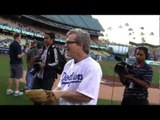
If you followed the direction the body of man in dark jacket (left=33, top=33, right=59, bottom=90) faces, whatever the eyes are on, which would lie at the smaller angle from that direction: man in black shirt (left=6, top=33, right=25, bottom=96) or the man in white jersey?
the man in white jersey

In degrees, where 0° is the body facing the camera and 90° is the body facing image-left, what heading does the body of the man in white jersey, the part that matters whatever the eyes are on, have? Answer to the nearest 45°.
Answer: approximately 45°

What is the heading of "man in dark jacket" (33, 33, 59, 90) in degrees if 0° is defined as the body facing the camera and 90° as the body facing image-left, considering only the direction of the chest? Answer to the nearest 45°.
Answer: approximately 45°

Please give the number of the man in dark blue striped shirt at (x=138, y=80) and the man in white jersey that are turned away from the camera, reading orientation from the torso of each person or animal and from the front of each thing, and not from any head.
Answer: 0

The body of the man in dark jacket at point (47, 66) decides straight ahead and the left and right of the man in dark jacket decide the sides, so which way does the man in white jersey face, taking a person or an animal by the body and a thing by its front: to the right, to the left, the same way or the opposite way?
the same way

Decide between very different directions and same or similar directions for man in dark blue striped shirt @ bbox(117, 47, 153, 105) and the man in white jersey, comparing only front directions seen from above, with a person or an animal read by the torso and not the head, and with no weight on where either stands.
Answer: same or similar directions

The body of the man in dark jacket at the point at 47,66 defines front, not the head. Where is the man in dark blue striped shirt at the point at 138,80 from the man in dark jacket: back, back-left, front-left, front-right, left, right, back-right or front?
left

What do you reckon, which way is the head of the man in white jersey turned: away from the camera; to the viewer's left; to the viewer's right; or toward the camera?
to the viewer's left

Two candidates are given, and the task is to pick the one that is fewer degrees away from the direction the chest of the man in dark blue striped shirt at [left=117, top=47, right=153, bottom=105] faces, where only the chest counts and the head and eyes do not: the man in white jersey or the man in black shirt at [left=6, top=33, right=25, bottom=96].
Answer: the man in white jersey

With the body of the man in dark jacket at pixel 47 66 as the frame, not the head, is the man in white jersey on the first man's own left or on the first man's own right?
on the first man's own left

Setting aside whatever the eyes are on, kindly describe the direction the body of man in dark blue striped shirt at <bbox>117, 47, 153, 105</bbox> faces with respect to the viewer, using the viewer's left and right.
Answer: facing the viewer and to the left of the viewer
